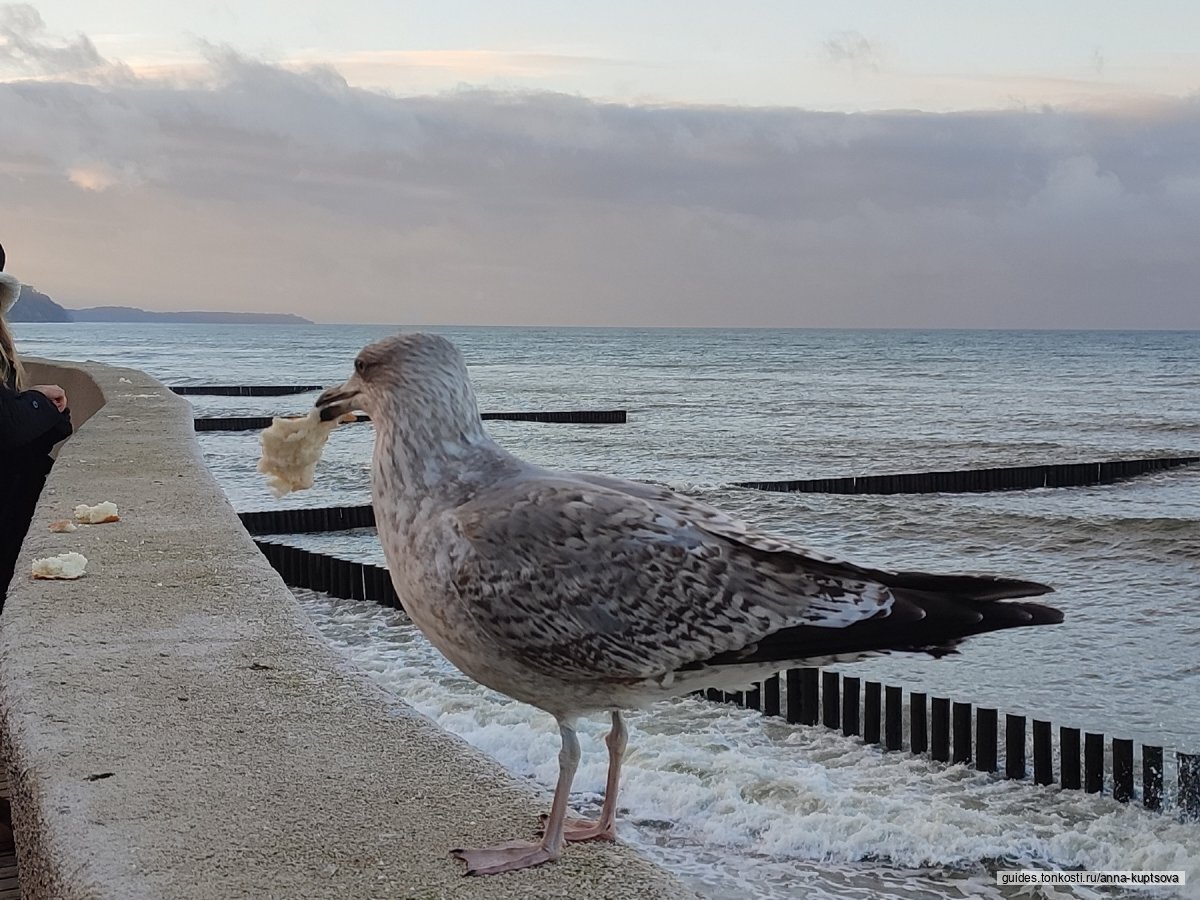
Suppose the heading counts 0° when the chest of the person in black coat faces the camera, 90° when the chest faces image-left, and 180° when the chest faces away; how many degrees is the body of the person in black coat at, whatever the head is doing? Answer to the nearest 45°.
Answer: approximately 270°

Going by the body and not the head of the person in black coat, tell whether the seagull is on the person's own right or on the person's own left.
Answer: on the person's own right

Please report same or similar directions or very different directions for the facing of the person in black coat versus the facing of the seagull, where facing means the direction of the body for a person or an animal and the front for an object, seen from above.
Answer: very different directions

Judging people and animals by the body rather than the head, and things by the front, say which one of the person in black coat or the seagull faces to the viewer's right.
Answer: the person in black coat

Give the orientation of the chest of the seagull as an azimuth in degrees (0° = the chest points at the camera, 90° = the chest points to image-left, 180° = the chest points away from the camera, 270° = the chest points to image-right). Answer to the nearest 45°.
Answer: approximately 90°

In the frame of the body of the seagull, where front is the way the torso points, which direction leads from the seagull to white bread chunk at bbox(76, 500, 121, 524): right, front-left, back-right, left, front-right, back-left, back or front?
front-right

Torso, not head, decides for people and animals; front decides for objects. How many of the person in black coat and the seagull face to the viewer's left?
1

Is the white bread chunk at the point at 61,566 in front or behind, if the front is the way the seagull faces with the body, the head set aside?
in front
